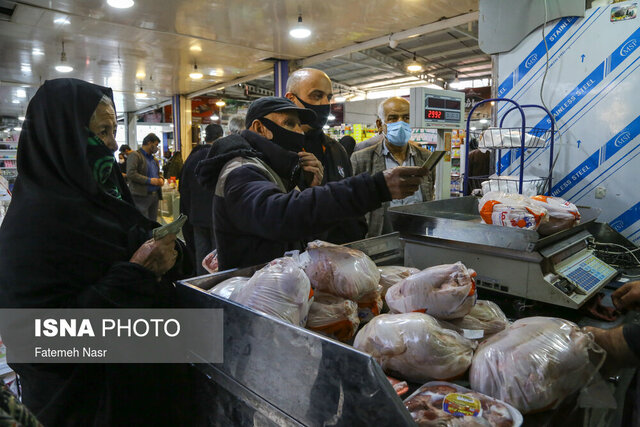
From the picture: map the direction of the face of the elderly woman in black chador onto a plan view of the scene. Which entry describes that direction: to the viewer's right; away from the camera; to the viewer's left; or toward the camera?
to the viewer's right

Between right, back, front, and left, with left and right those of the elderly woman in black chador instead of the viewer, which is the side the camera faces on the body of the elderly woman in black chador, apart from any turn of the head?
right

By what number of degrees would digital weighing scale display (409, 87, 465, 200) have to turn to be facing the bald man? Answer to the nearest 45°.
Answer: approximately 90° to its right

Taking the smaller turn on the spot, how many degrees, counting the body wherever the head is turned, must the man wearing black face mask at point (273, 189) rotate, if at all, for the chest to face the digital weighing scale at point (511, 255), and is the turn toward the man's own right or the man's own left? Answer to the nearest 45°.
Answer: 0° — they already face it

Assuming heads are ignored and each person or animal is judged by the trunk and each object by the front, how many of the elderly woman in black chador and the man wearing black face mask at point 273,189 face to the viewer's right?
2

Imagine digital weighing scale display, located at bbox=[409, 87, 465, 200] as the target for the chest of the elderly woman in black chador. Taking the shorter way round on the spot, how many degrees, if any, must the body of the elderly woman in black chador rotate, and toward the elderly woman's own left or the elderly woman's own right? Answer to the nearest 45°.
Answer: approximately 45° to the elderly woman's own left

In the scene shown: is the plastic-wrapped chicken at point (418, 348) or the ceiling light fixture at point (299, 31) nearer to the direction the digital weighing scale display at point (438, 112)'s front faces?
the plastic-wrapped chicken

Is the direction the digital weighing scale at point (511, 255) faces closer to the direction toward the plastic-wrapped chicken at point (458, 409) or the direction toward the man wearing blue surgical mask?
the plastic-wrapped chicken

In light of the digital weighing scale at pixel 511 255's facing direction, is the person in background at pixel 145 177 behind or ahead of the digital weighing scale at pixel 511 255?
behind

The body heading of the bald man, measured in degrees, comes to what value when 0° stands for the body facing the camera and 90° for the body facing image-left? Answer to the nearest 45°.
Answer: approximately 315°

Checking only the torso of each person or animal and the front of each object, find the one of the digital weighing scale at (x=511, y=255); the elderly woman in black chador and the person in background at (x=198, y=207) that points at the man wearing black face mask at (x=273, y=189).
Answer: the elderly woman in black chador

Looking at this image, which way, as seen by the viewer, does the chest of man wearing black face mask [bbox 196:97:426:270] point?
to the viewer's right

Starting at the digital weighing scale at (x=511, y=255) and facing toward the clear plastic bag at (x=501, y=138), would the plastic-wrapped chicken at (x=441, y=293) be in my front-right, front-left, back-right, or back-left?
back-left

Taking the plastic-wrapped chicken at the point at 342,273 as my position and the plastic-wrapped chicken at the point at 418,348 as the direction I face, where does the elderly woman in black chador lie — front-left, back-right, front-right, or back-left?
back-right
